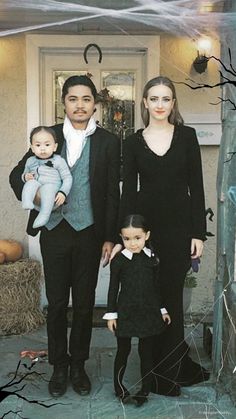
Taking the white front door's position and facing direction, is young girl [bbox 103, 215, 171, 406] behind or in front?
in front

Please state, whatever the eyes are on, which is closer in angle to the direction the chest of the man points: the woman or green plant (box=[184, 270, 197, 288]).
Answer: the woman

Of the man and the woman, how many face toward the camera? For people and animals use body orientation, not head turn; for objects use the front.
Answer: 2

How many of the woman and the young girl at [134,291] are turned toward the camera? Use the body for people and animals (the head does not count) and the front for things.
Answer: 2
